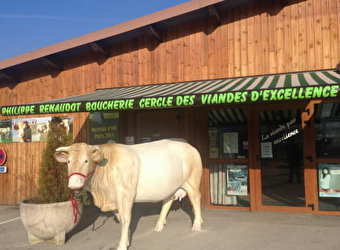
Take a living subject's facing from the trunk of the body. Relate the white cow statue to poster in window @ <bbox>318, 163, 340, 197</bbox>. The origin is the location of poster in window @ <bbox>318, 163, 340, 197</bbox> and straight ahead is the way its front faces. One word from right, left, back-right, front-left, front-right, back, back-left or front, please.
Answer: front-right

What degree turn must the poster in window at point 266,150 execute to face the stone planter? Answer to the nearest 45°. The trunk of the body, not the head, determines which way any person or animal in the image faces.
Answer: approximately 45° to its right

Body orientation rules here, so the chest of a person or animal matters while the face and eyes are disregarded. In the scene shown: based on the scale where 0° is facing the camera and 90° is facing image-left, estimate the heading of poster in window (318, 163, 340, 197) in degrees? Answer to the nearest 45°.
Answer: approximately 0°

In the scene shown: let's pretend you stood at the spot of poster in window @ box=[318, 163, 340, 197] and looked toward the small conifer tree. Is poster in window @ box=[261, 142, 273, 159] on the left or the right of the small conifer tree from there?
right

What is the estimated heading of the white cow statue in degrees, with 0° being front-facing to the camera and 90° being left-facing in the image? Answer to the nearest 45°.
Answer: approximately 45°

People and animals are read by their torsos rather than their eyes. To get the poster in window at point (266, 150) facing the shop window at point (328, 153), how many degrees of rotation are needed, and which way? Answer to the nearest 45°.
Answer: approximately 90° to its left

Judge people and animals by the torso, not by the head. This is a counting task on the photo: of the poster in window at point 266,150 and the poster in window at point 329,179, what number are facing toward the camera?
2

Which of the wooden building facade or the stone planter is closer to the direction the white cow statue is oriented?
the stone planter

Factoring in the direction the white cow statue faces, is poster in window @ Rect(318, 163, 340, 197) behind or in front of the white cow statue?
behind

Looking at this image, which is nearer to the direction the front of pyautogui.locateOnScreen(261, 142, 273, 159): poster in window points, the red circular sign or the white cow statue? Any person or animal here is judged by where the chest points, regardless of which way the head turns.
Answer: the white cow statue

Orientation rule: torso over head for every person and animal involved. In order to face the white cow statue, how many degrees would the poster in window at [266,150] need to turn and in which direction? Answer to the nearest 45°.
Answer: approximately 45° to its right
